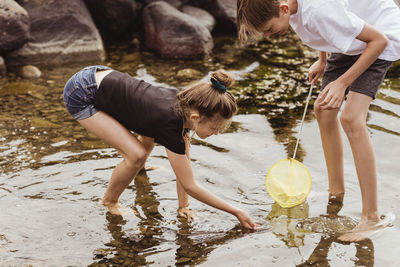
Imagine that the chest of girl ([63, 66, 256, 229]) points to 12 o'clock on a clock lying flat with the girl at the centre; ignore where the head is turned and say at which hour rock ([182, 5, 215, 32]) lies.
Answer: The rock is roughly at 9 o'clock from the girl.

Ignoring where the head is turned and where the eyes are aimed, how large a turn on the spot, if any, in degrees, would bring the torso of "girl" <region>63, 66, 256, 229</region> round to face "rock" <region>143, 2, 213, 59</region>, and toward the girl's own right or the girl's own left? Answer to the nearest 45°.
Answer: approximately 90° to the girl's own left

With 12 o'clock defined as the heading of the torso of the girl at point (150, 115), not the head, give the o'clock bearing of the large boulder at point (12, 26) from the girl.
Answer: The large boulder is roughly at 8 o'clock from the girl.

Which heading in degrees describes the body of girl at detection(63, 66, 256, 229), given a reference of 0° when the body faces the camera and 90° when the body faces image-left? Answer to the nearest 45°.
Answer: approximately 270°

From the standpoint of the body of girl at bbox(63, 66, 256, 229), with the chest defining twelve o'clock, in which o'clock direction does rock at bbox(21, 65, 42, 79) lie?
The rock is roughly at 8 o'clock from the girl.

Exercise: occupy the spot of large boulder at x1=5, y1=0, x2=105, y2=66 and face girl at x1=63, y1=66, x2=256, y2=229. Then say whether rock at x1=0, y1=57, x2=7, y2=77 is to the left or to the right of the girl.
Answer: right

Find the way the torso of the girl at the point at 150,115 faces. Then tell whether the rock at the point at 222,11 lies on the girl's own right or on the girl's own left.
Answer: on the girl's own left

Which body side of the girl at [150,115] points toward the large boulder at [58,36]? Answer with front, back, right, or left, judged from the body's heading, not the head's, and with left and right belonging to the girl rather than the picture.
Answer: left

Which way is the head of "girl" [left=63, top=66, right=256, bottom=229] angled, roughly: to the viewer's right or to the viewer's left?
to the viewer's right

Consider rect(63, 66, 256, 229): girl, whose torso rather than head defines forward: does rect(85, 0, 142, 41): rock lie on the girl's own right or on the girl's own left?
on the girl's own left

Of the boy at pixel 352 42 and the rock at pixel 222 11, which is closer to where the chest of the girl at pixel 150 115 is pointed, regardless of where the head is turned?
the boy

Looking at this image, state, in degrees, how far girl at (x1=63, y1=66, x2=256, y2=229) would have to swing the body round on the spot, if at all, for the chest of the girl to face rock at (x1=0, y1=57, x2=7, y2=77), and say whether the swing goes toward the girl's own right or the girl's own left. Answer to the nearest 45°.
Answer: approximately 135° to the girl's own left
